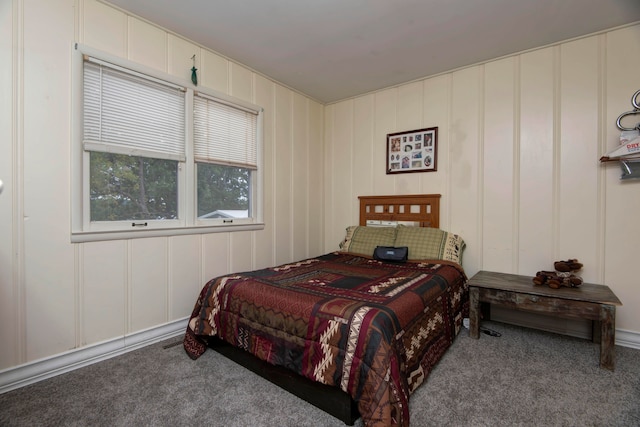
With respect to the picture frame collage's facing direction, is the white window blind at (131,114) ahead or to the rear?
ahead

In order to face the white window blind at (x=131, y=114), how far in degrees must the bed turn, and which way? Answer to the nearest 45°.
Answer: approximately 45° to its right

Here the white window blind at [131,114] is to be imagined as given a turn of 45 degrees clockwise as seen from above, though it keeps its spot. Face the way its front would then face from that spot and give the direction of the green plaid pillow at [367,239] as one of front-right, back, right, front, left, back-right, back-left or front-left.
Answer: left

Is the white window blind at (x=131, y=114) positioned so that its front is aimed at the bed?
yes

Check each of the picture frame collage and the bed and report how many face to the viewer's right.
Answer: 0

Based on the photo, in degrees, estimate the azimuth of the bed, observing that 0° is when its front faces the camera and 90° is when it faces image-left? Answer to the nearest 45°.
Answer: approximately 45°

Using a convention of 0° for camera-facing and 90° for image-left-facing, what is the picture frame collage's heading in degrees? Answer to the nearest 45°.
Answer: approximately 45°

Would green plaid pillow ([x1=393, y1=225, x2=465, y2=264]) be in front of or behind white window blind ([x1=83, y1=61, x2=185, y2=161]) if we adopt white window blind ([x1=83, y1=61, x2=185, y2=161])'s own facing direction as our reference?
in front
